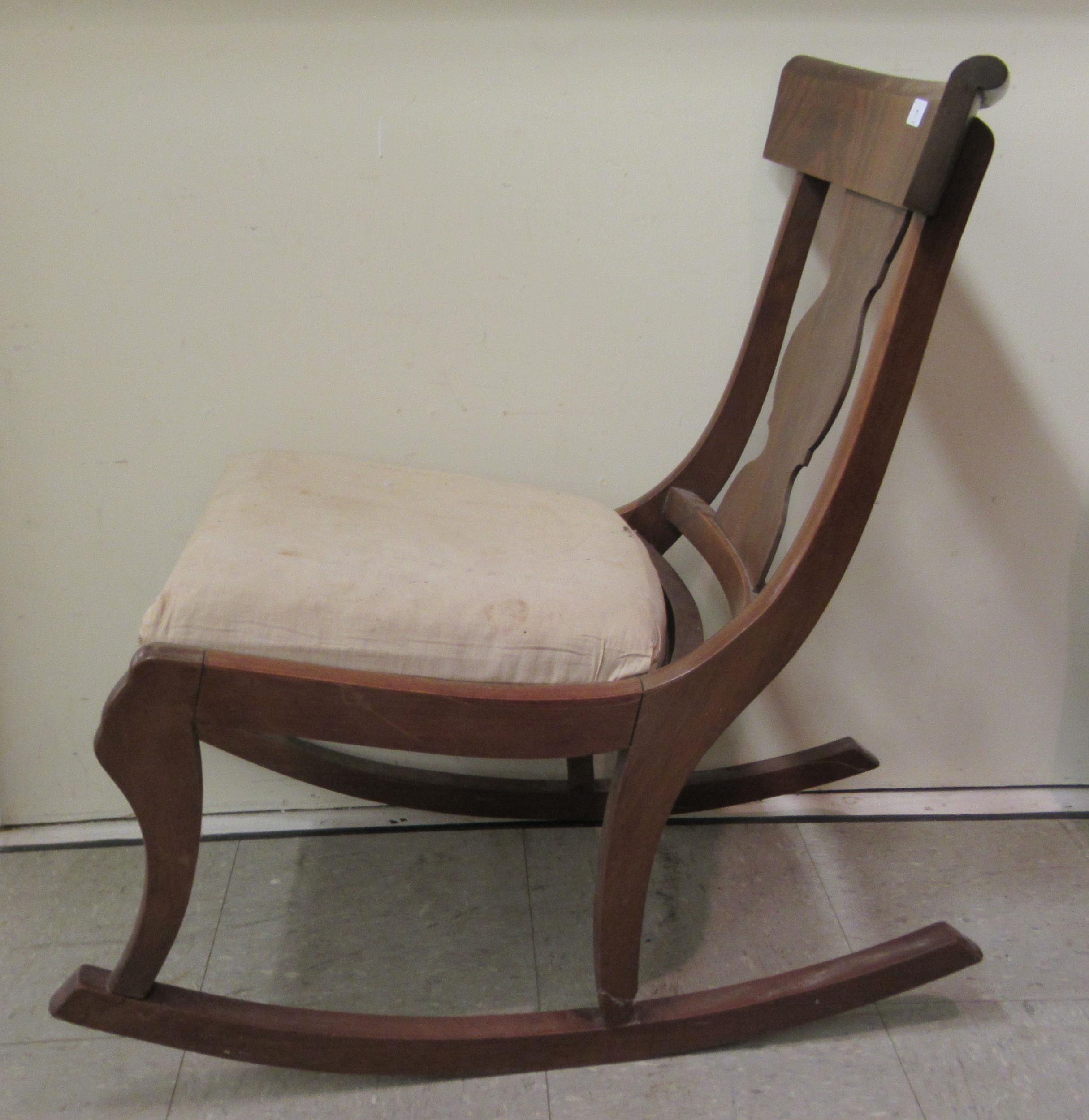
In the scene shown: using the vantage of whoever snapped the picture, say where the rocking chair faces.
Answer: facing to the left of the viewer
